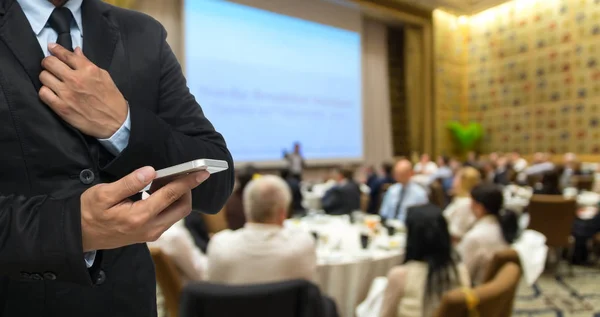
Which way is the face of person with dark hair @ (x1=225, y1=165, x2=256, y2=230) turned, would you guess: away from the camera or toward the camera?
away from the camera

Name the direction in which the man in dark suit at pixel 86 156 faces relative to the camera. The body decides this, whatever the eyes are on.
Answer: toward the camera

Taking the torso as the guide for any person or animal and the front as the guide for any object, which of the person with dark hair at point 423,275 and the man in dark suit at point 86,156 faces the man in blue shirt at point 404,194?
the person with dark hair

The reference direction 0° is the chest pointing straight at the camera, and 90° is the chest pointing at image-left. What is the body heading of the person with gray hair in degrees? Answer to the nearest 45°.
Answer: approximately 180°

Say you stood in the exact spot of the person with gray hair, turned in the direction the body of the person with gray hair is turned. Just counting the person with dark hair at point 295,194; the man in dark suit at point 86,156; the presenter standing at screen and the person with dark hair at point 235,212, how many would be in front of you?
3

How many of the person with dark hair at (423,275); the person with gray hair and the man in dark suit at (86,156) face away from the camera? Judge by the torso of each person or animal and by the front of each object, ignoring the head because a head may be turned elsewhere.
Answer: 2

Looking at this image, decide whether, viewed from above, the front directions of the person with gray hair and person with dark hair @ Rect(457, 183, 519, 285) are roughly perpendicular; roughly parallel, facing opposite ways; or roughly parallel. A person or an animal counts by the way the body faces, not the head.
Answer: roughly parallel

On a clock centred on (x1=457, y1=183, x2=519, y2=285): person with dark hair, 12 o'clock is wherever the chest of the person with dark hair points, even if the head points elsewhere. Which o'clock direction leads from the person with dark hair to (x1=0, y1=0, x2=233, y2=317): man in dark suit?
The man in dark suit is roughly at 8 o'clock from the person with dark hair.

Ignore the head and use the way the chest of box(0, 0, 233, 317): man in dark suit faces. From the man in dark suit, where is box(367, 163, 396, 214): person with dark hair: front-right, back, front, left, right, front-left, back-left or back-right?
back-left

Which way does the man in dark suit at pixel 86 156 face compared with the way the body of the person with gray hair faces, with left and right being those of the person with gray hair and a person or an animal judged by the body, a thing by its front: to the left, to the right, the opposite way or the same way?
the opposite way

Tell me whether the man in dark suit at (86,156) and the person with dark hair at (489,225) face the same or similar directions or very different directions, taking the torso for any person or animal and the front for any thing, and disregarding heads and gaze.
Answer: very different directions

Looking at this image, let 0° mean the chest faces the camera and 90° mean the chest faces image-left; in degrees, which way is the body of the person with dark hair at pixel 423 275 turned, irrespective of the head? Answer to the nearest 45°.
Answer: approximately 180°

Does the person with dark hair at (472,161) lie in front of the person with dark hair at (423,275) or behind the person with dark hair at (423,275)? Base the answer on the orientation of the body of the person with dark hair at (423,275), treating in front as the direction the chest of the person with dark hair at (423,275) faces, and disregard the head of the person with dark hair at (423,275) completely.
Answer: in front

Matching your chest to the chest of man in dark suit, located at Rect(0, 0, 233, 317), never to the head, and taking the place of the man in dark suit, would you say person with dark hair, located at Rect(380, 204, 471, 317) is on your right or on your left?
on your left

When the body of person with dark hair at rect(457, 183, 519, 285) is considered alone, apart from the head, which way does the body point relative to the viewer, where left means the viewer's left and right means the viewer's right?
facing away from the viewer and to the left of the viewer

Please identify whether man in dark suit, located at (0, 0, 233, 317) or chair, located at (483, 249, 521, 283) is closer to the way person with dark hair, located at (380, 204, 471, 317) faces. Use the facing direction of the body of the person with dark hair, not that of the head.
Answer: the chair

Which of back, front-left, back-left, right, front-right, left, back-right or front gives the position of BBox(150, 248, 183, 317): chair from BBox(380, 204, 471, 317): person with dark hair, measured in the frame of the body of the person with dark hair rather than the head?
left
